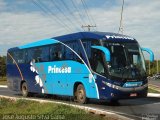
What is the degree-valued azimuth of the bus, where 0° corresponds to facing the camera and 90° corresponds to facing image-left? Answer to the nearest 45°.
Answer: approximately 315°
